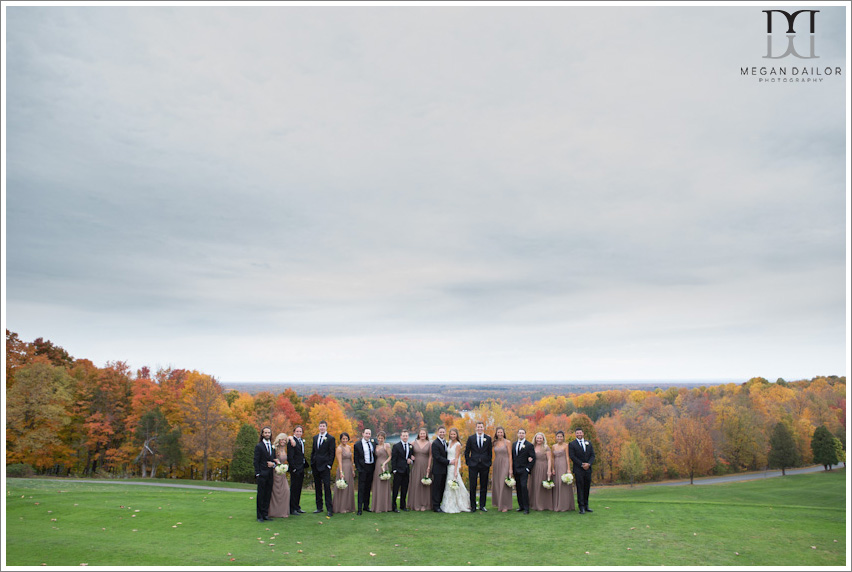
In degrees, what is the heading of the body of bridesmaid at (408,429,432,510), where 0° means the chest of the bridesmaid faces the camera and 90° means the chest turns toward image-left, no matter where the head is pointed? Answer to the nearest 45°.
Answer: approximately 0°

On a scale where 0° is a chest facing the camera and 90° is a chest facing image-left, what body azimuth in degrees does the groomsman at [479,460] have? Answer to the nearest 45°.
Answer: approximately 0°

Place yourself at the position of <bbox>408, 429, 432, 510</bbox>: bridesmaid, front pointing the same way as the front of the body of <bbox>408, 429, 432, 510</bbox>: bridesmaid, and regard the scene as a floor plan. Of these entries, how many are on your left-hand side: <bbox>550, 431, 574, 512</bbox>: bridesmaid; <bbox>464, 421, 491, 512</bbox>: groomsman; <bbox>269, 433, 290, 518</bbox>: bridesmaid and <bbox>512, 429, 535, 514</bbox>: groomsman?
3

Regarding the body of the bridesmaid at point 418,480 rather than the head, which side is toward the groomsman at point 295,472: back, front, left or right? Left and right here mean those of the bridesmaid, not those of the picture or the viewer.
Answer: right

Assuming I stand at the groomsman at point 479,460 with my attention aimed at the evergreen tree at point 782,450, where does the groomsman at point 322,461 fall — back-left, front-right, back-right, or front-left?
back-left

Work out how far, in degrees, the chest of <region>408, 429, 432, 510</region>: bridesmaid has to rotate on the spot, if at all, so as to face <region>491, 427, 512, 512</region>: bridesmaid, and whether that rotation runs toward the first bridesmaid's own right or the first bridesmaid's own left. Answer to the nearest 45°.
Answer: approximately 90° to the first bridesmaid's own left

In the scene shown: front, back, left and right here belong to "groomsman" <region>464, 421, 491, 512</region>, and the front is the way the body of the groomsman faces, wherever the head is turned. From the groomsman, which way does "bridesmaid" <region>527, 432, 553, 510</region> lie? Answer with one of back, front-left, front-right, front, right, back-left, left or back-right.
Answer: left

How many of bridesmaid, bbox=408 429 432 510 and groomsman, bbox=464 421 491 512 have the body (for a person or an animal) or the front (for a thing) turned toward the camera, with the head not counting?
2
